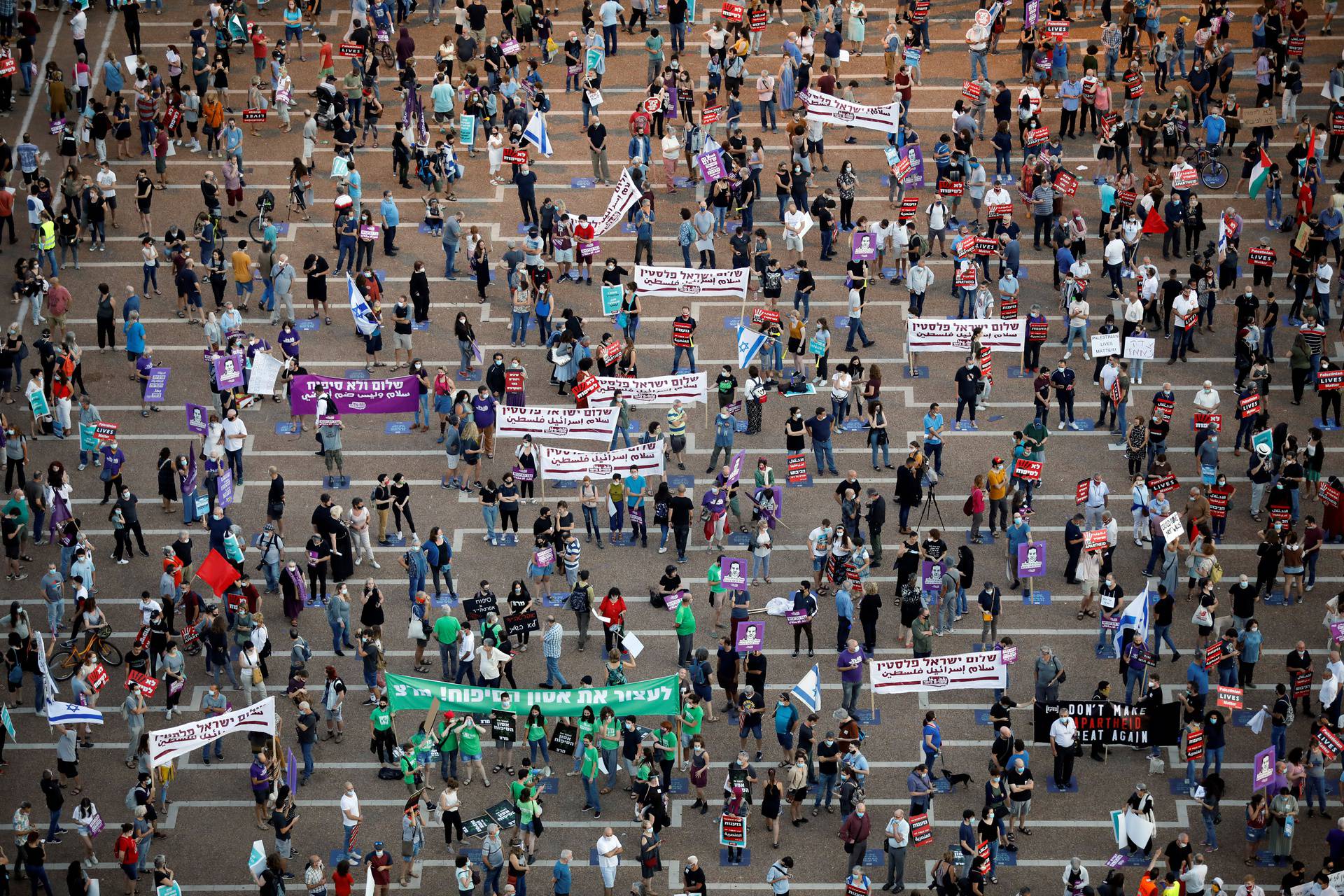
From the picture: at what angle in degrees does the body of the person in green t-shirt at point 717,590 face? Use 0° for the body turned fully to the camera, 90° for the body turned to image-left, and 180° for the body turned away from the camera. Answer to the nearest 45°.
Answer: approximately 315°

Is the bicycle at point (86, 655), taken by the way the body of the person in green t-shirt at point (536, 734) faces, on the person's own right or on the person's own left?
on the person's own right

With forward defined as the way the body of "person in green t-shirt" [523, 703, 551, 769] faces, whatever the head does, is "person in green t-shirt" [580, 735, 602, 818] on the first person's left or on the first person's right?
on the first person's left

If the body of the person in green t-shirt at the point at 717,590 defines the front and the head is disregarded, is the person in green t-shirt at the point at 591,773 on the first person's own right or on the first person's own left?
on the first person's own right

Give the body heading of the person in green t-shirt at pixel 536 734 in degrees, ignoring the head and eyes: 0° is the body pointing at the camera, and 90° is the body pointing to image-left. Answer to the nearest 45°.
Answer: approximately 0°

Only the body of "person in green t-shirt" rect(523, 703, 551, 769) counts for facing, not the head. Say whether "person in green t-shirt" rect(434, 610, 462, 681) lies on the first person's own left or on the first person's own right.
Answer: on the first person's own right

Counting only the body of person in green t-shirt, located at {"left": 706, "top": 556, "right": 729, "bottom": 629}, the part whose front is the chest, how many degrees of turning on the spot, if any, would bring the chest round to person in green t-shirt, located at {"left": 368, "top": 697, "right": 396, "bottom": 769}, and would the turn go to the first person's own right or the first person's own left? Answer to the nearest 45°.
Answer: approximately 90° to the first person's own right

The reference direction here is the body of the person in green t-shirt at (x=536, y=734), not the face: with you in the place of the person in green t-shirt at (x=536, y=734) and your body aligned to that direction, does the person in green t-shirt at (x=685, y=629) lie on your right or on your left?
on your left

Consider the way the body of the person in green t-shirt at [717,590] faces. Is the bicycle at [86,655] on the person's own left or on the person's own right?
on the person's own right

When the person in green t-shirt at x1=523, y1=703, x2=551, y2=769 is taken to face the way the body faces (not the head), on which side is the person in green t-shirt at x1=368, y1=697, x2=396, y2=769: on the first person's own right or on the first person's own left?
on the first person's own right

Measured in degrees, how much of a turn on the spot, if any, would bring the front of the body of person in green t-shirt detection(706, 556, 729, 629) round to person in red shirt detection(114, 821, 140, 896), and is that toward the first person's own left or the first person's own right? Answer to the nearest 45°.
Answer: approximately 90° to the first person's own right
